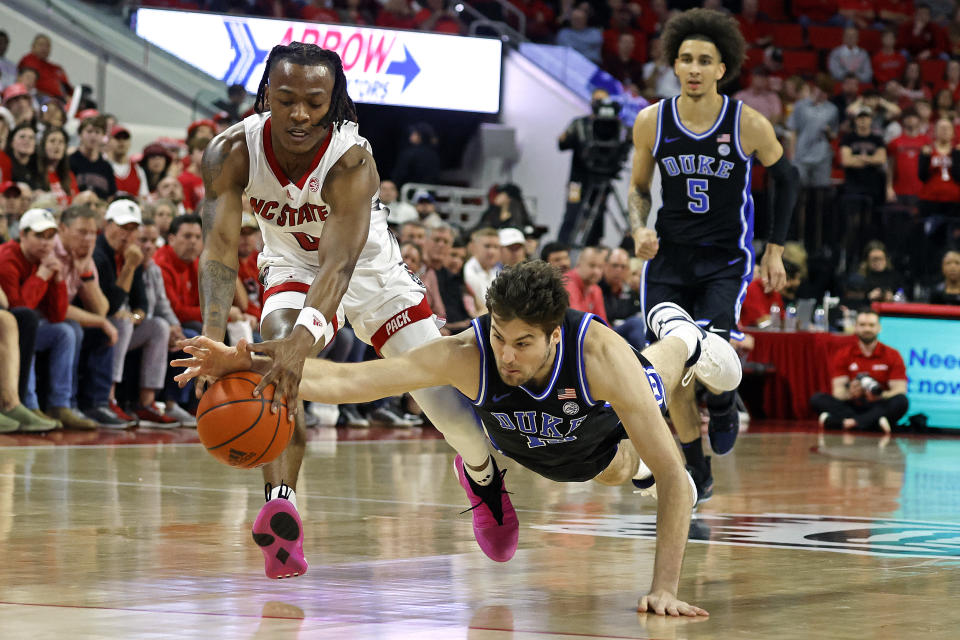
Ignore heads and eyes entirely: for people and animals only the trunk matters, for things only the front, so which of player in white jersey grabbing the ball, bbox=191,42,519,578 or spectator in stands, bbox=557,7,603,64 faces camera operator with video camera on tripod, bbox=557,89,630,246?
the spectator in stands

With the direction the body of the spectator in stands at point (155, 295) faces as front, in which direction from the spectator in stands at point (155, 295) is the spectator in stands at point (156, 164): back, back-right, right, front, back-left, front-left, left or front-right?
back-left

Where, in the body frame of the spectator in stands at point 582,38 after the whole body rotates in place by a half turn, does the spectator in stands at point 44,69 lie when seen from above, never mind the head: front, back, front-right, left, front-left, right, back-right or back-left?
back-left

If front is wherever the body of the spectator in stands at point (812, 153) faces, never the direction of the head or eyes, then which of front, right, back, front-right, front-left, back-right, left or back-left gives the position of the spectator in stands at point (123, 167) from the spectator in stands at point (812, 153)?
front-right

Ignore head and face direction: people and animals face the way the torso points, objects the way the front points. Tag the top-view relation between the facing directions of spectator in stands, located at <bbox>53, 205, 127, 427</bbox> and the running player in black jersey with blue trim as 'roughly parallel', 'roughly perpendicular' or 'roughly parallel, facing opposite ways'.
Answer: roughly perpendicular

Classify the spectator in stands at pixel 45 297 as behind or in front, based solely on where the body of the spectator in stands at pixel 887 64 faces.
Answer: in front

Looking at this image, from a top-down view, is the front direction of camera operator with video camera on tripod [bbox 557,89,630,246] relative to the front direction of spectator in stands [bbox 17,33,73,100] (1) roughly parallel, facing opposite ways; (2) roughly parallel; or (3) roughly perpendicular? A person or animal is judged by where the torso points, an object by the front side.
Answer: roughly parallel

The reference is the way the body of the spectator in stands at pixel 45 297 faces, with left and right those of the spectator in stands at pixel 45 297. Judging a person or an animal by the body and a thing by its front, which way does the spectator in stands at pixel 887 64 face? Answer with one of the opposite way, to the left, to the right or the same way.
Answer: to the right

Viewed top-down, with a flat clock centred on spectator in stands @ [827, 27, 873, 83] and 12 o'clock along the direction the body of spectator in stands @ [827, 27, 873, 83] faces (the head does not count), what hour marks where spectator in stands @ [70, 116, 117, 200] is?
spectator in stands @ [70, 116, 117, 200] is roughly at 1 o'clock from spectator in stands @ [827, 27, 873, 83].

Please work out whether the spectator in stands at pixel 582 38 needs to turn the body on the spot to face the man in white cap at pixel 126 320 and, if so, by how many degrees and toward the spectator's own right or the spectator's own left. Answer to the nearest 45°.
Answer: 0° — they already face them

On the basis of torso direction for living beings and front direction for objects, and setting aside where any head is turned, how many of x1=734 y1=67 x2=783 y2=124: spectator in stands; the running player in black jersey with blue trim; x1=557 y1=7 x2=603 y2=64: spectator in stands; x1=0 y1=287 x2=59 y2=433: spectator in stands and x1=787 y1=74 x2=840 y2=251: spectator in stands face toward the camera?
4
